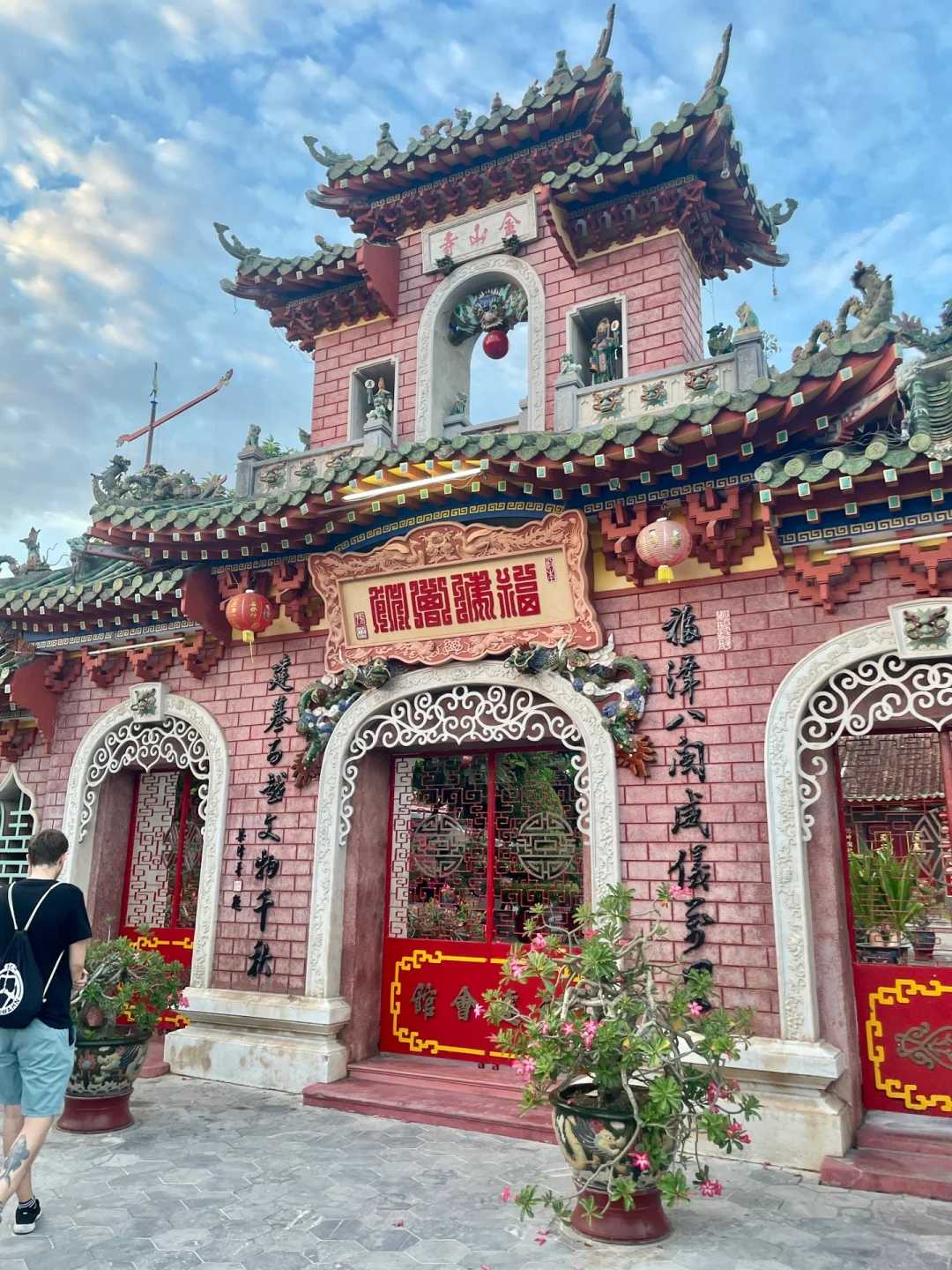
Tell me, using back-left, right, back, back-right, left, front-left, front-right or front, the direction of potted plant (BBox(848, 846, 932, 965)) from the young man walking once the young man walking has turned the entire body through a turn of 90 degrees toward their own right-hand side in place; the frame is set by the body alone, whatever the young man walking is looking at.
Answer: front-left

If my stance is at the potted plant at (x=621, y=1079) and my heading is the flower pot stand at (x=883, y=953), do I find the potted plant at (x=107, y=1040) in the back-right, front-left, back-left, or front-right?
back-left

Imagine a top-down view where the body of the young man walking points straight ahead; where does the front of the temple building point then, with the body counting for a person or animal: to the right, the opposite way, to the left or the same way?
the opposite way

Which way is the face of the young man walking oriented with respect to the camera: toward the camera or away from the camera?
away from the camera

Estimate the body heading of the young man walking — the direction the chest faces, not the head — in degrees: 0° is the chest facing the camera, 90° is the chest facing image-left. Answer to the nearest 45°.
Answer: approximately 225°

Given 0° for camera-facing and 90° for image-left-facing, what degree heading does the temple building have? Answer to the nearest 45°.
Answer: approximately 45°

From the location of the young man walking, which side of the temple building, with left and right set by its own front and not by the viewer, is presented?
front

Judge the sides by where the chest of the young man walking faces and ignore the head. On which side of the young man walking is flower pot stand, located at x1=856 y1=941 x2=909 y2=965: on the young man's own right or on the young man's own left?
on the young man's own right

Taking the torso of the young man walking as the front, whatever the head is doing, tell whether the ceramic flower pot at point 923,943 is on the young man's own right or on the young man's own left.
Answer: on the young man's own right
